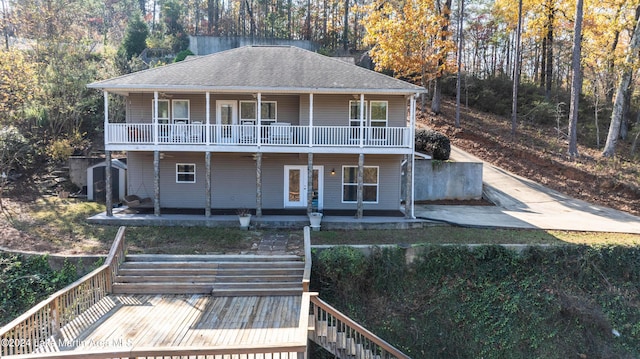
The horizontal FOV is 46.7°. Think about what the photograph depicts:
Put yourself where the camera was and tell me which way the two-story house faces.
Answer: facing the viewer

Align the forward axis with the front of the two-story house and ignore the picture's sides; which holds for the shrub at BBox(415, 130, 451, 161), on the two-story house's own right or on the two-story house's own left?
on the two-story house's own left

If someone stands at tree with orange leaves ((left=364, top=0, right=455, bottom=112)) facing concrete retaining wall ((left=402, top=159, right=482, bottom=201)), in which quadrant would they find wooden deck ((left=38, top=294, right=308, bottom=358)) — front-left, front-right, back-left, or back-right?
front-right

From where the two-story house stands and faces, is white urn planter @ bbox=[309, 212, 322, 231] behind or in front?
in front

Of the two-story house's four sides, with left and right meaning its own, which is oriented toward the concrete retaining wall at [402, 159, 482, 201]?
left

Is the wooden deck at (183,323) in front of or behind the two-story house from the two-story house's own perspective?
in front

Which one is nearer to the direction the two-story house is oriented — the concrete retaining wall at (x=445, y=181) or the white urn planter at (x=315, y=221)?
the white urn planter

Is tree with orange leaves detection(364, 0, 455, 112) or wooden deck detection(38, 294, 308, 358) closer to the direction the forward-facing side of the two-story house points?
the wooden deck

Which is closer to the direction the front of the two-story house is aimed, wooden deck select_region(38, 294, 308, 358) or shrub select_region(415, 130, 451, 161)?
the wooden deck
